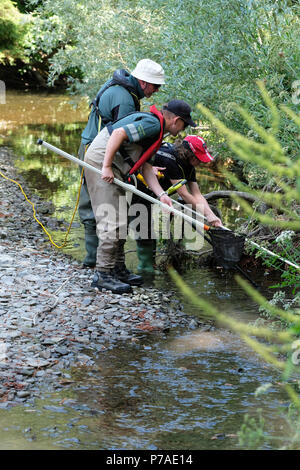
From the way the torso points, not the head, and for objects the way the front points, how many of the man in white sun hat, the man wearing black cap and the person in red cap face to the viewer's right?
3

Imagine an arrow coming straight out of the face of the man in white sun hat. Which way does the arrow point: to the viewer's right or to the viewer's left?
to the viewer's right

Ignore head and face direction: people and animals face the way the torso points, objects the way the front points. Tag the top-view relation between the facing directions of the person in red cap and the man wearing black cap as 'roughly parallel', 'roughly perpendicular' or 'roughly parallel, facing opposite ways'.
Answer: roughly parallel

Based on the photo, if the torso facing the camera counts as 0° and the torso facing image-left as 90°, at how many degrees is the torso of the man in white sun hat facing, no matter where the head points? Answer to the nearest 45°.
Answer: approximately 270°

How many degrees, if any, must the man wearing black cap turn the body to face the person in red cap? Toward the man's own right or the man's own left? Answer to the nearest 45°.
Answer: approximately 45° to the man's own left

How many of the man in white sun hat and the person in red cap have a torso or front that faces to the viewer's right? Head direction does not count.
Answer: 2

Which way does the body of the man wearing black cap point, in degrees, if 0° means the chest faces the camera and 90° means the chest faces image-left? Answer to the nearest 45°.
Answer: approximately 270°

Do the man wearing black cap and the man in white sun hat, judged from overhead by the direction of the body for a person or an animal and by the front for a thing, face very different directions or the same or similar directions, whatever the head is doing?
same or similar directions

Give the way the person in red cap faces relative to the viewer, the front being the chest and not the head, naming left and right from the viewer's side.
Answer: facing to the right of the viewer

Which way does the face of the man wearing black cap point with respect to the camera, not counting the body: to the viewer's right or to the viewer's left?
to the viewer's right
